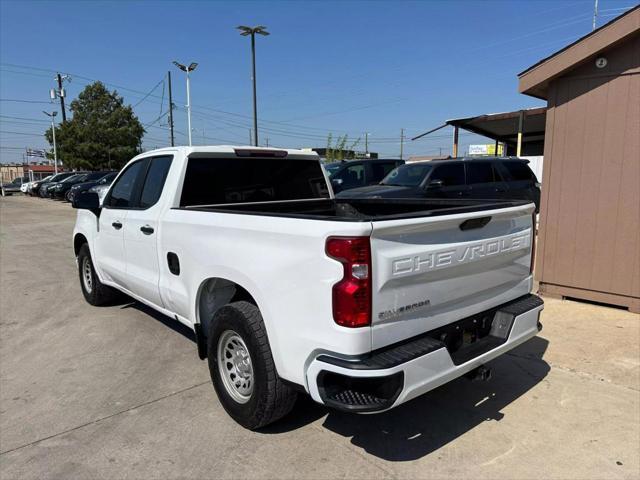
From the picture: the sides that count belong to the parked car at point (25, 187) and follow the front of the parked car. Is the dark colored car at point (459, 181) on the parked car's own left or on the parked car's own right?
on the parked car's own left

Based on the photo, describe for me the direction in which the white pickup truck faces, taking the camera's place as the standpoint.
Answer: facing away from the viewer and to the left of the viewer

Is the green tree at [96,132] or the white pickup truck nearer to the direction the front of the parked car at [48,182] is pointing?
the white pickup truck

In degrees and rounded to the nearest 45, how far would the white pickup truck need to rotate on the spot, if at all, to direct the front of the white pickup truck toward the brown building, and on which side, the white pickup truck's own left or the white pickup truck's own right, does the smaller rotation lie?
approximately 90° to the white pickup truck's own right

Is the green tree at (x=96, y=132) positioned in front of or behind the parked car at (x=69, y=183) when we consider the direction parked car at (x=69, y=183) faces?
behind

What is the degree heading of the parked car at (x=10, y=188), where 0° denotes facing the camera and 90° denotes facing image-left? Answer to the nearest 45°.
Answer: approximately 45°

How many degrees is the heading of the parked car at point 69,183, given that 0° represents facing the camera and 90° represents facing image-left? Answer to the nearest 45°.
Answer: approximately 45°
